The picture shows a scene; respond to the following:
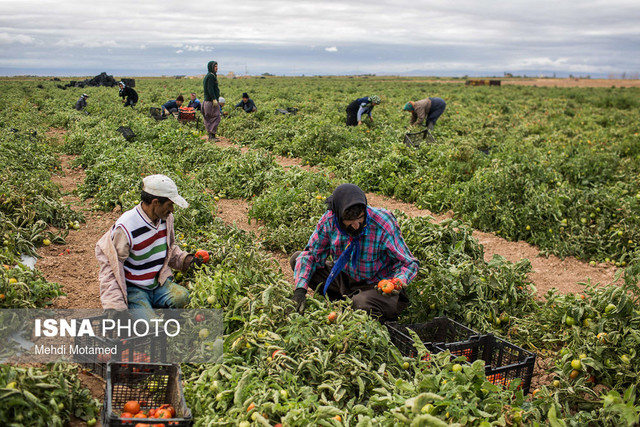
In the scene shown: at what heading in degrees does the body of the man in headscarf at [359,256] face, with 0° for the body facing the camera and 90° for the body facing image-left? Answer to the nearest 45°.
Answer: approximately 0°

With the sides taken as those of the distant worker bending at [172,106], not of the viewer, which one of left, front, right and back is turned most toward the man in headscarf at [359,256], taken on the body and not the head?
right

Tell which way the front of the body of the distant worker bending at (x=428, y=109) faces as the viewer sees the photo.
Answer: to the viewer's left

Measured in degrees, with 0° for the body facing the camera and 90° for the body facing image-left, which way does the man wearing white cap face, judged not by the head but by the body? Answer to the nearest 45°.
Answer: approximately 315°

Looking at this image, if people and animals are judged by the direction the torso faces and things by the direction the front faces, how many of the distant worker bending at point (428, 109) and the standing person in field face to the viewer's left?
1

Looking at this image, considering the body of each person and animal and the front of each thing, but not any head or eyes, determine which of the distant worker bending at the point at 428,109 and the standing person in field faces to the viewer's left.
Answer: the distant worker bending

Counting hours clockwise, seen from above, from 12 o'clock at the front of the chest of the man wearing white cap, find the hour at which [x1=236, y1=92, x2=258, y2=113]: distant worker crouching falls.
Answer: The distant worker crouching is roughly at 8 o'clock from the man wearing white cap.

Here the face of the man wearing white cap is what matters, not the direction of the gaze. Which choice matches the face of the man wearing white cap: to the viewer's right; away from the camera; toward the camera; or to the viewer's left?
to the viewer's right
